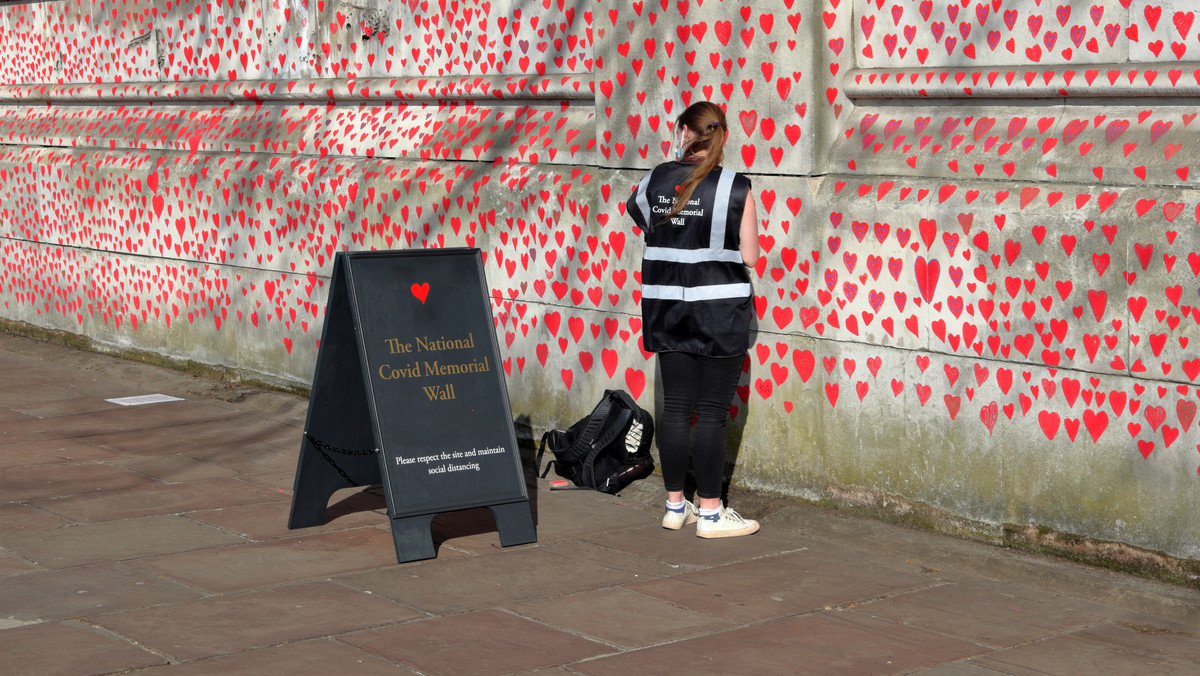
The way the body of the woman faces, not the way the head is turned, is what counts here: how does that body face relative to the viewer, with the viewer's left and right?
facing away from the viewer and to the right of the viewer

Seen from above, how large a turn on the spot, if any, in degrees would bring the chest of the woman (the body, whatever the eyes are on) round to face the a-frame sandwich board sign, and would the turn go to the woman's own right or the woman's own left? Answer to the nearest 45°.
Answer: approximately 135° to the woman's own left

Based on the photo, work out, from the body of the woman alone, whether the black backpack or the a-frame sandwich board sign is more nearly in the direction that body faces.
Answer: the black backpack

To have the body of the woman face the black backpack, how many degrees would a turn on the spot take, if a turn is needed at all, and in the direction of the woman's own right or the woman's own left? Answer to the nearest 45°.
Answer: approximately 90° to the woman's own left
